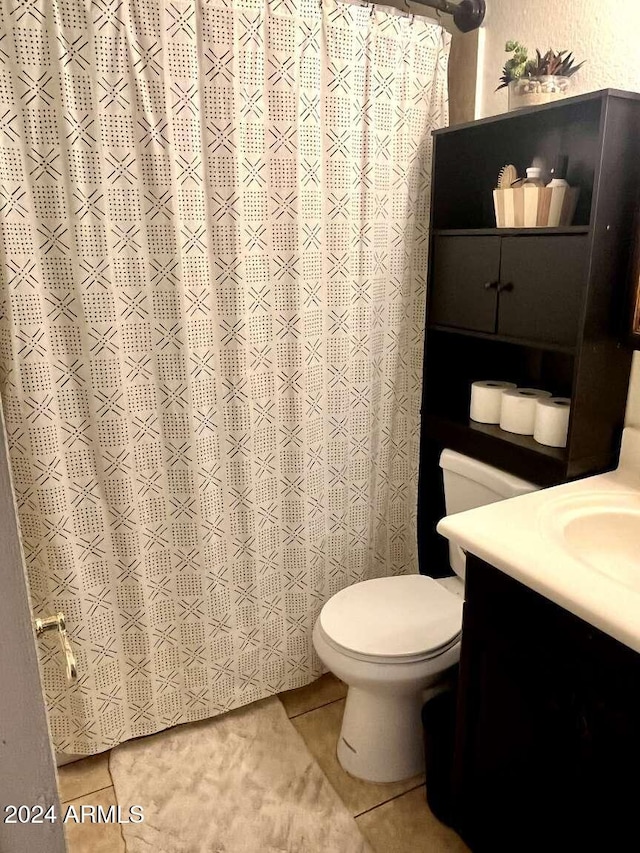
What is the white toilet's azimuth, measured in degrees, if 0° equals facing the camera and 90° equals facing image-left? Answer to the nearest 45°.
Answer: approximately 45°

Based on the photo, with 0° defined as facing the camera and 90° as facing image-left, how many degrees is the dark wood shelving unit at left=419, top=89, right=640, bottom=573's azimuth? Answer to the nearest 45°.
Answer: approximately 45°

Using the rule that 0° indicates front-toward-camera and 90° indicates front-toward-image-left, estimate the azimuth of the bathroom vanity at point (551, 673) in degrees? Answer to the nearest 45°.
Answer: approximately 45°
